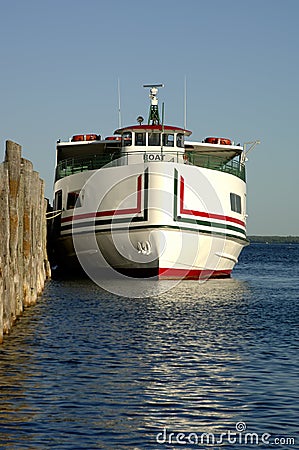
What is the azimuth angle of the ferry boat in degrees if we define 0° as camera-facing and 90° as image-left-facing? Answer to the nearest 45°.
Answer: approximately 0°
